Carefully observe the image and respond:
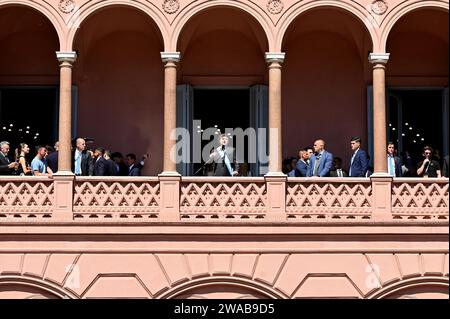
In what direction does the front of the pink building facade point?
toward the camera

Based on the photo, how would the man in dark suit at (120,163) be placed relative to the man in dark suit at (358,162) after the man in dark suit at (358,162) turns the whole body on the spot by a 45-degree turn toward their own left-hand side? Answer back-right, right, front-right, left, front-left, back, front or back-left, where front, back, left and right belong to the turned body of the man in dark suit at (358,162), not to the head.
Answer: right

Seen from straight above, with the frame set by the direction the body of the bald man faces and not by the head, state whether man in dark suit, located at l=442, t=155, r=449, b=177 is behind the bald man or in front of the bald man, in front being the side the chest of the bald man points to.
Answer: behind

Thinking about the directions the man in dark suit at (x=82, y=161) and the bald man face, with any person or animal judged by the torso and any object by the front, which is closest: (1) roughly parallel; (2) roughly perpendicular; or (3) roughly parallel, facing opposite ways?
roughly parallel

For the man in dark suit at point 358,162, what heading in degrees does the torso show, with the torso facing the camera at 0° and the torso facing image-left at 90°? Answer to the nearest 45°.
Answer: approximately 45°

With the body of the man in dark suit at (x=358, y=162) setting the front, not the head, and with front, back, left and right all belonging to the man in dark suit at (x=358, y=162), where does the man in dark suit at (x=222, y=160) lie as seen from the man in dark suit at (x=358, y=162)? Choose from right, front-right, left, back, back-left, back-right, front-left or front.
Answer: front-right

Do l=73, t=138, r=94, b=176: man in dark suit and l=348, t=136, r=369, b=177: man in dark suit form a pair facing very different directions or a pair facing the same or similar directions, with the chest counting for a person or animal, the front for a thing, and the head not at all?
same or similar directions

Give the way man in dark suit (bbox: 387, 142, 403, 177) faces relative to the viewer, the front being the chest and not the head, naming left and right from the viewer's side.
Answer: facing the viewer and to the left of the viewer
